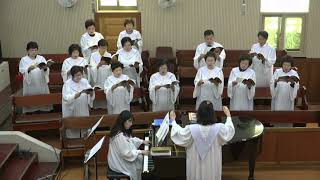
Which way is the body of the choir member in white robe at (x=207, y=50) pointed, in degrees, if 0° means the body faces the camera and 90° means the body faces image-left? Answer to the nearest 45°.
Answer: approximately 0°

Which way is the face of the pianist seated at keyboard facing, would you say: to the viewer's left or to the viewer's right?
to the viewer's right

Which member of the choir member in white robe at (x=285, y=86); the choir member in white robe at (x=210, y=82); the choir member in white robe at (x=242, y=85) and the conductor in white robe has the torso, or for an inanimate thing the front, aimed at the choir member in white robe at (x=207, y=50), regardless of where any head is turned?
the conductor in white robe

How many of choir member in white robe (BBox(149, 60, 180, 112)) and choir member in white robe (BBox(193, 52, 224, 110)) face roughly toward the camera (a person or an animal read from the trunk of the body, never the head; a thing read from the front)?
2

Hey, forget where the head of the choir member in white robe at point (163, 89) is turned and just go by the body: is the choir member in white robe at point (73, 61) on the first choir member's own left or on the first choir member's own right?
on the first choir member's own right

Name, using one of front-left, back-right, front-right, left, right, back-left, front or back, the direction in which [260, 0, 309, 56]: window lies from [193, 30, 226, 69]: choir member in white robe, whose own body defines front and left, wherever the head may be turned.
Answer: back-left

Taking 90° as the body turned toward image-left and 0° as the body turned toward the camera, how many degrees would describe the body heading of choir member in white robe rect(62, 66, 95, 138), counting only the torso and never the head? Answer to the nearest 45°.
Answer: approximately 315°

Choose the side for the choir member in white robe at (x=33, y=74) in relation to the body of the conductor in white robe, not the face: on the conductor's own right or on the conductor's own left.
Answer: on the conductor's own left

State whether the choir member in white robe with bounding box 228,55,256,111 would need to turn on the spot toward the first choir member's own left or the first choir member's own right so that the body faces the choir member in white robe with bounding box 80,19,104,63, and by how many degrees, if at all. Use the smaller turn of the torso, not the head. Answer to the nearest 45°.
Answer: approximately 90° to the first choir member's own right

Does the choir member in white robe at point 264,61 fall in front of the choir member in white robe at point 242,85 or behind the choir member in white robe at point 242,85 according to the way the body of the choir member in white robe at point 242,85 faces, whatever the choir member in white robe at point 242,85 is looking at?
behind

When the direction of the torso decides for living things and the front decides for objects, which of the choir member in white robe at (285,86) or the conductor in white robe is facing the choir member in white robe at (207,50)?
the conductor in white robe

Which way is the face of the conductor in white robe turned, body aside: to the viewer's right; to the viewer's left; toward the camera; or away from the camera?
away from the camera
